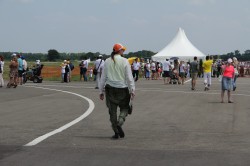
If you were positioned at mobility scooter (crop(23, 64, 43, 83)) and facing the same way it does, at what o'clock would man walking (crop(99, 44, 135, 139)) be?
The man walking is roughly at 9 o'clock from the mobility scooter.

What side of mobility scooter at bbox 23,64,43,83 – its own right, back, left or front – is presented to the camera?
left

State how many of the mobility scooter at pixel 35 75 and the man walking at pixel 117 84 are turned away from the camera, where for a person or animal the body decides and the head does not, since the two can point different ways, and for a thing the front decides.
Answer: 1

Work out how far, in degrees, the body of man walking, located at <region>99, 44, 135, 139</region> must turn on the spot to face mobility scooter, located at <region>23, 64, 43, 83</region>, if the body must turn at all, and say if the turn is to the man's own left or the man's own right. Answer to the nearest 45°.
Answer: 0° — they already face it

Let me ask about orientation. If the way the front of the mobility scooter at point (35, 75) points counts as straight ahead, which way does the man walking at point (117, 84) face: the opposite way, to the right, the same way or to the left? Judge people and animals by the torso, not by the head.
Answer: to the right

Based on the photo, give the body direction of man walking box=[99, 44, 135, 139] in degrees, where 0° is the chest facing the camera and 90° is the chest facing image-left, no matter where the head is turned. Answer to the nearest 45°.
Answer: approximately 180°

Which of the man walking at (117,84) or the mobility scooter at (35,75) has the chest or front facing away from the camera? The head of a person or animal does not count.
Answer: the man walking
